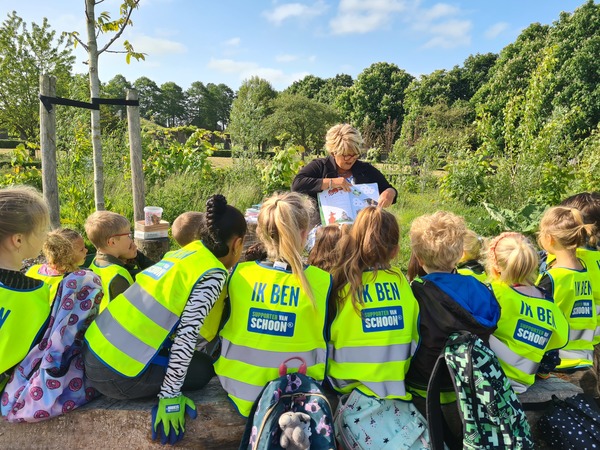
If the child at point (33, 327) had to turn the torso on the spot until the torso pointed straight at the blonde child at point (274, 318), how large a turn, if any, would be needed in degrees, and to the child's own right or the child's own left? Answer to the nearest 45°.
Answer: approximately 90° to the child's own right

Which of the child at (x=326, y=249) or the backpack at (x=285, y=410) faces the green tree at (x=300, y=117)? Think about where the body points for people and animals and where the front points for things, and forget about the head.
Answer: the child

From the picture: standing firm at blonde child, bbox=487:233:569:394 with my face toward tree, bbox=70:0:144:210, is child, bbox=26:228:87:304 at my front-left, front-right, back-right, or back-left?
front-left

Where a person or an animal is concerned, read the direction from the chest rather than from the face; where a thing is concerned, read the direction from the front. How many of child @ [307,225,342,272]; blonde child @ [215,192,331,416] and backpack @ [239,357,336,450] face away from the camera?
2

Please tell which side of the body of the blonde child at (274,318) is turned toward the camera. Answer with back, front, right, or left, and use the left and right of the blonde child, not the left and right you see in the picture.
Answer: back

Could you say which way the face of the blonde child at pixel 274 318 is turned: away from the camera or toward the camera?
away from the camera

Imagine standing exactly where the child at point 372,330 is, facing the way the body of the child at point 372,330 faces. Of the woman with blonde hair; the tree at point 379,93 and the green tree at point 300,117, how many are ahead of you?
3

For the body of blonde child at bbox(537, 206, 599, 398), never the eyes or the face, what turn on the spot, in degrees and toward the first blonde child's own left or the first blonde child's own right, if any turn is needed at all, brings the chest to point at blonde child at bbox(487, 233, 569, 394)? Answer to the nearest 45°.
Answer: approximately 135° to the first blonde child's own left

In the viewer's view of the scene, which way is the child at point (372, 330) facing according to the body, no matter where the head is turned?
away from the camera

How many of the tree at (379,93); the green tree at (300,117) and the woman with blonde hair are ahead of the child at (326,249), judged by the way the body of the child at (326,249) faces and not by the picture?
3

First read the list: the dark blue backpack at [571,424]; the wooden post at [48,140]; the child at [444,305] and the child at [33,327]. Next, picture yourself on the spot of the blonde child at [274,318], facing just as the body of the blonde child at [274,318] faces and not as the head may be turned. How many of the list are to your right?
2

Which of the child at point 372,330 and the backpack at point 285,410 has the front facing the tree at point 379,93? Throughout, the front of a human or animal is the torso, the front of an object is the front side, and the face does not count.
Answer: the child

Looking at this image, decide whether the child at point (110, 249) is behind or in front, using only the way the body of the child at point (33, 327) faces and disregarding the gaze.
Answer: in front

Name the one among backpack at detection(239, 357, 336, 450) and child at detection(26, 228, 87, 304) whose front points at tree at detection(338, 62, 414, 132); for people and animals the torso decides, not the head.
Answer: the child

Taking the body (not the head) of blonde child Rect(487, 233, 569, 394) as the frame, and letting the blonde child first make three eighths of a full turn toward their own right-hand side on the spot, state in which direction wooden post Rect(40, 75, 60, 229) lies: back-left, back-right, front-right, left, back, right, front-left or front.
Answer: back

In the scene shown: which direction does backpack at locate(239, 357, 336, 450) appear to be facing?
toward the camera

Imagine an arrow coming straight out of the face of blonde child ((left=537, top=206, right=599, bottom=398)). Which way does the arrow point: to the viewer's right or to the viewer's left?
to the viewer's left

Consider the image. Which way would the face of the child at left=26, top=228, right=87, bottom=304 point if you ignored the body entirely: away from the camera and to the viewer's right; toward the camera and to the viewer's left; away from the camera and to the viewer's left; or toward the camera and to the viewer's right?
away from the camera and to the viewer's right
